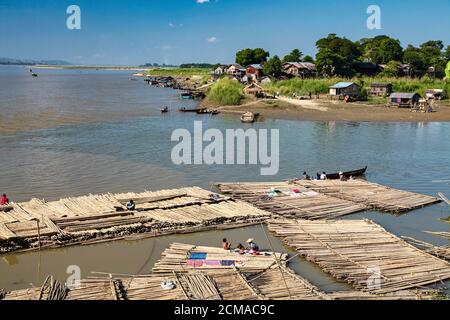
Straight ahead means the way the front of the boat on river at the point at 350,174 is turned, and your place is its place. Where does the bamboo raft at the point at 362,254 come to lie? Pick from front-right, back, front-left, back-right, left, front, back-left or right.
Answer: right

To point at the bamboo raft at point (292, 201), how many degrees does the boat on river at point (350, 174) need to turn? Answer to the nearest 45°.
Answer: approximately 90° to its right

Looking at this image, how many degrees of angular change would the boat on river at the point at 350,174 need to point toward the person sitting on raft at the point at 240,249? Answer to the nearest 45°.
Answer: approximately 90° to its right

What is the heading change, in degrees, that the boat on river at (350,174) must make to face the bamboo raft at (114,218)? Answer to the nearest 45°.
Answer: approximately 135° to its right

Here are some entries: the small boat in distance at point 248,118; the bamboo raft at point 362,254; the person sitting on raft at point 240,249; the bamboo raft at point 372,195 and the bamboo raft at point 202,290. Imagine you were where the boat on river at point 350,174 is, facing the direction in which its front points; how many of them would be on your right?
4

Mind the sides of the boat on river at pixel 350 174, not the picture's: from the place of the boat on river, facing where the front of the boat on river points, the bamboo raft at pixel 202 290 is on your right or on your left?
on your right

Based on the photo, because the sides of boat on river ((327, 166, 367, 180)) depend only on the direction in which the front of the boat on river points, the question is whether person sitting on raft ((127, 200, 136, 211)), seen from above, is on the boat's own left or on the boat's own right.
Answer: on the boat's own right

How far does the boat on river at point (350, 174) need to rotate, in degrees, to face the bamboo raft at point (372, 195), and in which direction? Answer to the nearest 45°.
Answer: approximately 90° to its right

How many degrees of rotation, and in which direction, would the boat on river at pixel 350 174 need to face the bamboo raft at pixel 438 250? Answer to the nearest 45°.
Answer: approximately 90° to its right

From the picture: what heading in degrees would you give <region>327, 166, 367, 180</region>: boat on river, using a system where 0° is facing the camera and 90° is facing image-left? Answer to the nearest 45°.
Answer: approximately 270°

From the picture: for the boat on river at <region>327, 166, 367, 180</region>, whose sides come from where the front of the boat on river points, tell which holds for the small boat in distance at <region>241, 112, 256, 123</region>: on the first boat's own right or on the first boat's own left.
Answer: on the first boat's own left

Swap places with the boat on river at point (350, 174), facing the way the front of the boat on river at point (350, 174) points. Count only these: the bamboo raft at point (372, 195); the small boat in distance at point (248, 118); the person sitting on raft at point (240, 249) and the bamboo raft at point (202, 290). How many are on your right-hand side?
3
